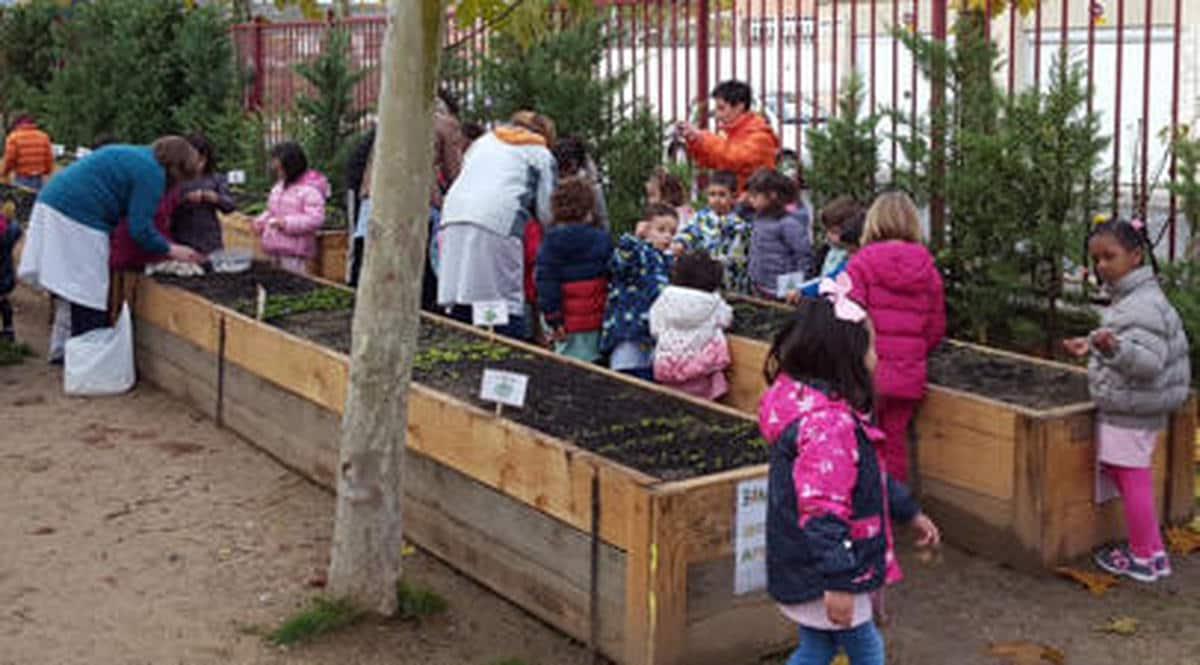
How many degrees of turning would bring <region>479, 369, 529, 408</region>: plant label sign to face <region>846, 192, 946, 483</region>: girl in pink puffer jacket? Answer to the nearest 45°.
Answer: approximately 135° to its left

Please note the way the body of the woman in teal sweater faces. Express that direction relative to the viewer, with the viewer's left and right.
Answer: facing to the right of the viewer

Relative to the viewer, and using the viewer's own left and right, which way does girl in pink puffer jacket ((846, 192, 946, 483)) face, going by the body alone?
facing away from the viewer

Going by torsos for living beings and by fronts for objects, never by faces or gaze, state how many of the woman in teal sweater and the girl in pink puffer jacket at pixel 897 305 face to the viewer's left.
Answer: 0

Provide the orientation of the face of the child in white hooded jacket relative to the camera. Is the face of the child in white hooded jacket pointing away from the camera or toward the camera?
away from the camera

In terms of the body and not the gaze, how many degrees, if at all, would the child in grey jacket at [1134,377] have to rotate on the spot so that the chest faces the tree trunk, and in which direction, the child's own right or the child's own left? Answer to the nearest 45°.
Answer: approximately 45° to the child's own left

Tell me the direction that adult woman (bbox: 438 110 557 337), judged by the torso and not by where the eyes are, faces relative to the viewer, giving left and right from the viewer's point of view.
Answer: facing away from the viewer and to the right of the viewer

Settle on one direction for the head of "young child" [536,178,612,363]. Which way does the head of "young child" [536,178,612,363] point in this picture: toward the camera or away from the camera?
away from the camera

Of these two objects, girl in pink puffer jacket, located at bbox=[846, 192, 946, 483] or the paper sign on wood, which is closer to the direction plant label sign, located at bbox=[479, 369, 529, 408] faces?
the paper sign on wood
